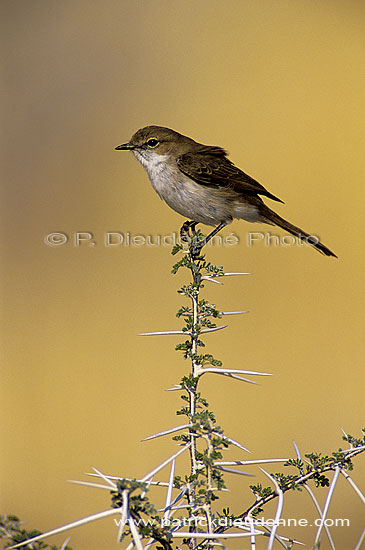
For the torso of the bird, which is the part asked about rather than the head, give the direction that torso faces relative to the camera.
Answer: to the viewer's left
